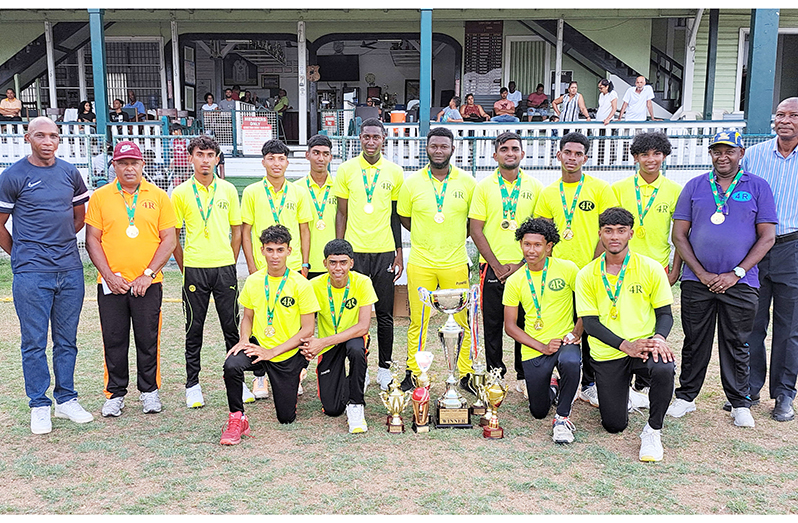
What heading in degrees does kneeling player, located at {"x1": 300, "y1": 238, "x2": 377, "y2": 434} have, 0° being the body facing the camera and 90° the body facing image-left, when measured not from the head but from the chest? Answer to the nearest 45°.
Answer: approximately 0°

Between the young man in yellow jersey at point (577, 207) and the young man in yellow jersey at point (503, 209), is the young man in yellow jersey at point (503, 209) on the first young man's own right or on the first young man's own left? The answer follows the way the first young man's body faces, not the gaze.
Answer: on the first young man's own right

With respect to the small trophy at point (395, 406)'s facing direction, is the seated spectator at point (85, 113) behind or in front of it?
behind

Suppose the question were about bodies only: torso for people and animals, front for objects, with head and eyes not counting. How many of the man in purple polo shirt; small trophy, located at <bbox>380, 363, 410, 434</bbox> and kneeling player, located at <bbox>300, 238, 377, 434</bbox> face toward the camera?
3

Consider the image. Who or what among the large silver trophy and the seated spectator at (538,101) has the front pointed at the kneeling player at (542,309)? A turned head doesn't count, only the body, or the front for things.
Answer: the seated spectator

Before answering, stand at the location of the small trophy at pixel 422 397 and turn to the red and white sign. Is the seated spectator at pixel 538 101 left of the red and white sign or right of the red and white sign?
right

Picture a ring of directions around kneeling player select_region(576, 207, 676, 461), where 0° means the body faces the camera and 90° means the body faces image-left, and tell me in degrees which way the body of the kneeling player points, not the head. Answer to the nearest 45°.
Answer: approximately 0°
